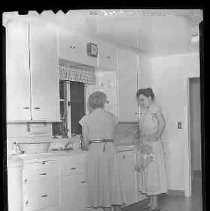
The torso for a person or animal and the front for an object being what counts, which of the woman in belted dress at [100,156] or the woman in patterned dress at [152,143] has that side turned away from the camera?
the woman in belted dress at [100,156]

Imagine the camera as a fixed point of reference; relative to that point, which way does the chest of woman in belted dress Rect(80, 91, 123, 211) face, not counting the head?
away from the camera

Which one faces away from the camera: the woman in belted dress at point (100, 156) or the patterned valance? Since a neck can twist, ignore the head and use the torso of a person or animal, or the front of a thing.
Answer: the woman in belted dress

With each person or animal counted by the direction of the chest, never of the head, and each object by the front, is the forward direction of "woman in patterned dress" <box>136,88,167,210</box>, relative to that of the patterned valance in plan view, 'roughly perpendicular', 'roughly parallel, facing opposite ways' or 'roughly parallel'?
roughly perpendicular
